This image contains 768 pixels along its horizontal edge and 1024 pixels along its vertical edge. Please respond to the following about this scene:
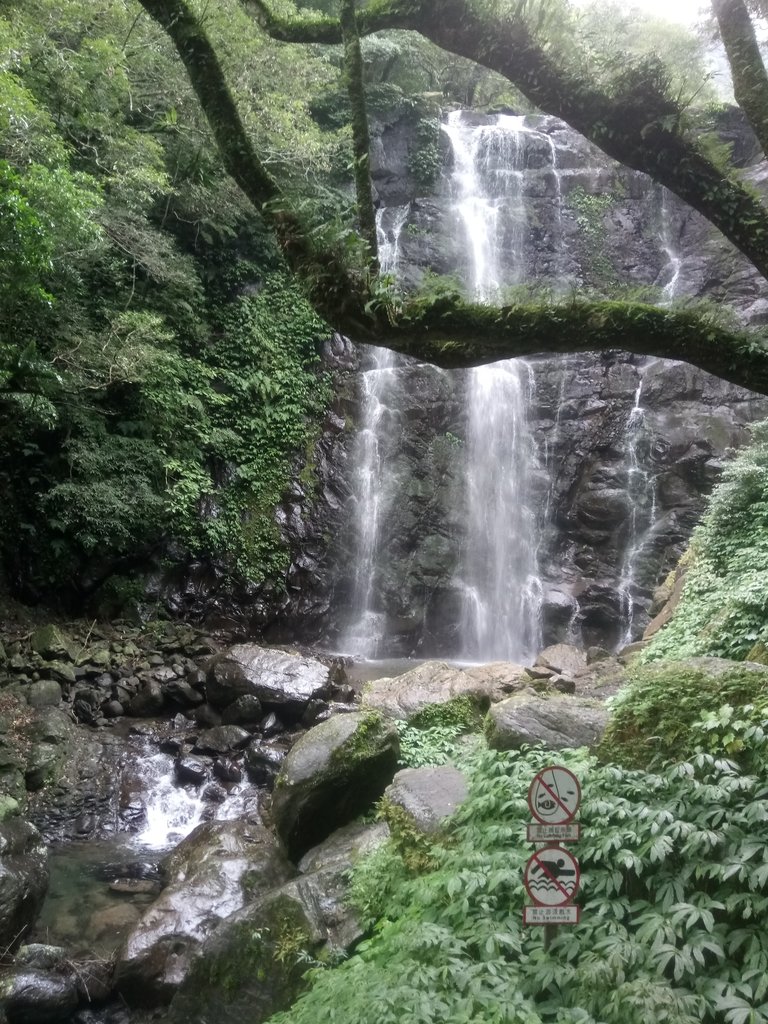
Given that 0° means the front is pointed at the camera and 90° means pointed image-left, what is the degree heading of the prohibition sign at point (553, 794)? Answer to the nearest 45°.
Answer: approximately 0°

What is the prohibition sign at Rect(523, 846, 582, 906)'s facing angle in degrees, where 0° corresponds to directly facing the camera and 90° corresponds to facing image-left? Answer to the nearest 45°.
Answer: approximately 0°

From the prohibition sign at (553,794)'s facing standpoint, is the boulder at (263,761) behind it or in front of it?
behind

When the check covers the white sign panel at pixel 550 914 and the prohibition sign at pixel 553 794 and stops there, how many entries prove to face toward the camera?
2

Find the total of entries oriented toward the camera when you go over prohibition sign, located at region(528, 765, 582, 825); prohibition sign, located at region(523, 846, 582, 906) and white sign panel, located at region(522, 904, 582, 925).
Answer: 3
